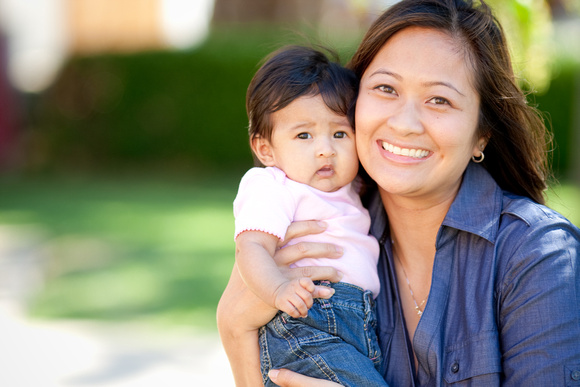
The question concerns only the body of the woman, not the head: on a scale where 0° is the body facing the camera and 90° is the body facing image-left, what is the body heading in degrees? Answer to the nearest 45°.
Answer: approximately 45°

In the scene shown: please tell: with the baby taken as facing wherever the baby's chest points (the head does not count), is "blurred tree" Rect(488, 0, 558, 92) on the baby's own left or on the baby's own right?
on the baby's own left

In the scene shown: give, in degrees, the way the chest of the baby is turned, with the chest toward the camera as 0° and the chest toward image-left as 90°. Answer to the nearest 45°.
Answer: approximately 315°
